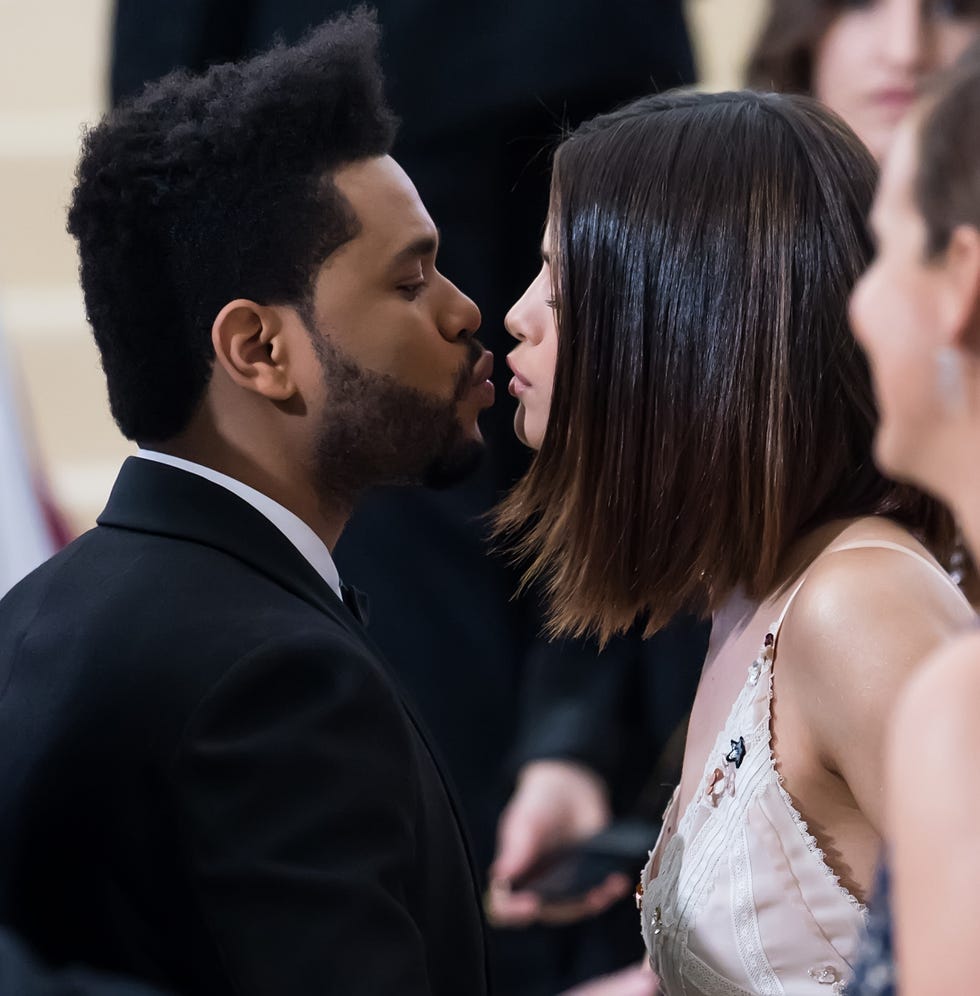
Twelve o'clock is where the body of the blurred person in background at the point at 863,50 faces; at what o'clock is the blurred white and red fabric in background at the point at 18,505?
the blurred white and red fabric in background at the point at 18,505 is roughly at 3 o'clock from the blurred person in background at the point at 863,50.

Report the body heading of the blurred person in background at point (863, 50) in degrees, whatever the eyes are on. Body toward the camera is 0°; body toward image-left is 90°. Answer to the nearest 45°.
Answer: approximately 0°

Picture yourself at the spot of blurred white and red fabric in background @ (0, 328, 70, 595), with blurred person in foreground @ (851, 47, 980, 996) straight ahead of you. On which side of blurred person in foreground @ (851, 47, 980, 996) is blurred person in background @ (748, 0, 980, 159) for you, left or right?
left

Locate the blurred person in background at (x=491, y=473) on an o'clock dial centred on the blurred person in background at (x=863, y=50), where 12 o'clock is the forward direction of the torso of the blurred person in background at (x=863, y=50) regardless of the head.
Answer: the blurred person in background at (x=491, y=473) is roughly at 2 o'clock from the blurred person in background at (x=863, y=50).

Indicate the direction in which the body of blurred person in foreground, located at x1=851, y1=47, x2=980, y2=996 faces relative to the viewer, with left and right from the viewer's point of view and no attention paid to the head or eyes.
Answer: facing away from the viewer and to the left of the viewer

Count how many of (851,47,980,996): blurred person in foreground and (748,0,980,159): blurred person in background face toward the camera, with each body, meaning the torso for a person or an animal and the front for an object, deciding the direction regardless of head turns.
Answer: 1

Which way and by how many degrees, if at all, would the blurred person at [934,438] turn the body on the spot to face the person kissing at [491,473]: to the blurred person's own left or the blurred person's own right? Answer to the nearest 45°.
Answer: approximately 45° to the blurred person's own right
